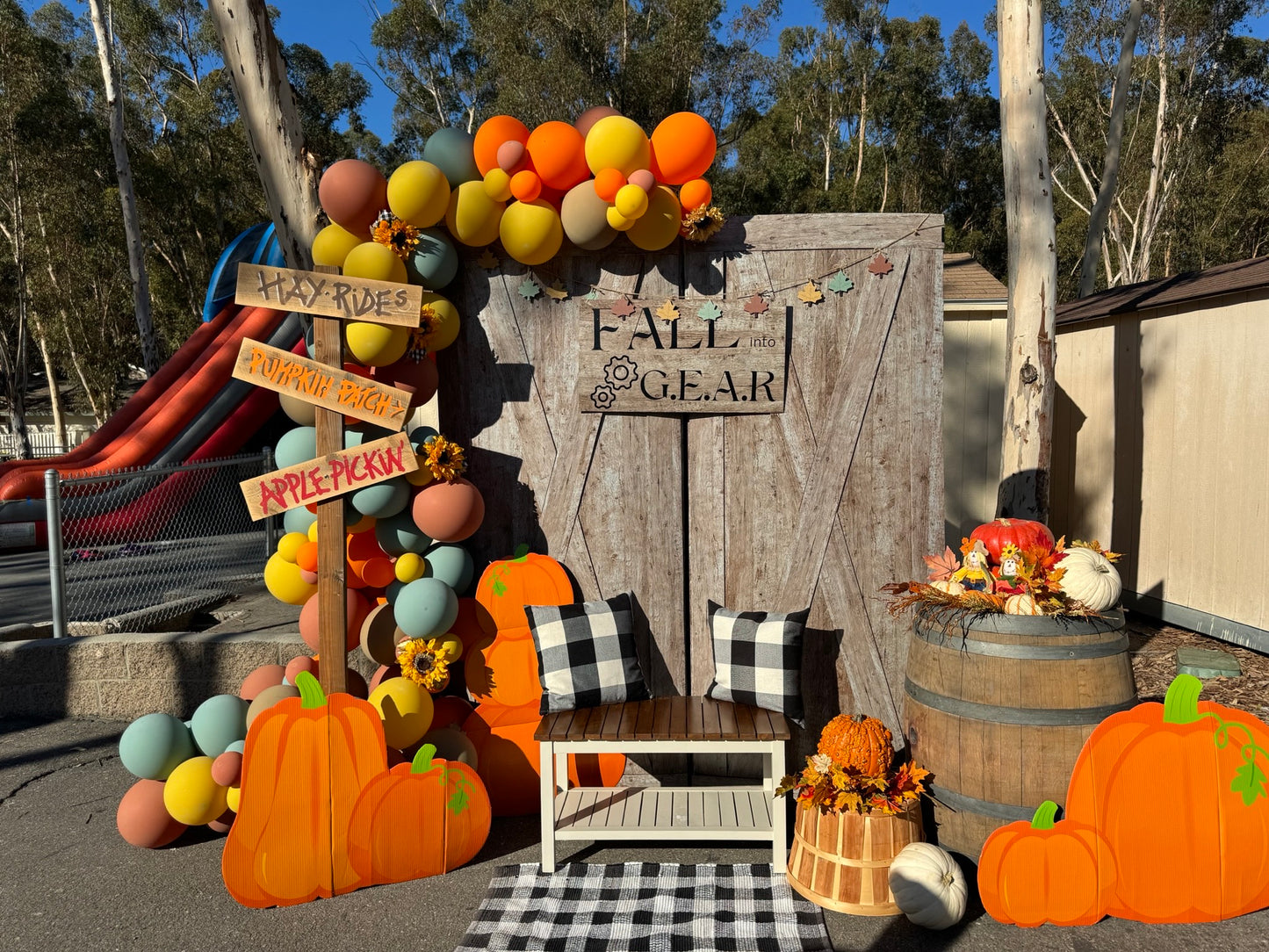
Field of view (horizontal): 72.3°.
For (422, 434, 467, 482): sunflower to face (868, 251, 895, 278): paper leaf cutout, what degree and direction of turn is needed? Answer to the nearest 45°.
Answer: approximately 90° to its left

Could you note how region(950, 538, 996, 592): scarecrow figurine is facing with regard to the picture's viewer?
facing the viewer

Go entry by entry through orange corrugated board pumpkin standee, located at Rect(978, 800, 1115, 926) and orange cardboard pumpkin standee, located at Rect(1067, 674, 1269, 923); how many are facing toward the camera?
2

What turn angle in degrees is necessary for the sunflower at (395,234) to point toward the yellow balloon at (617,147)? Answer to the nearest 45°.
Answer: approximately 90° to its left

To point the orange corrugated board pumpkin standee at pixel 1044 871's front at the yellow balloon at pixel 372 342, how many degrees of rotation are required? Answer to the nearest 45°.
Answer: approximately 90° to its right

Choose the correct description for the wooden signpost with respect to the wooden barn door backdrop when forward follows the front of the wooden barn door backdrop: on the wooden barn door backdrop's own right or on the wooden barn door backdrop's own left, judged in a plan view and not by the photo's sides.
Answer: on the wooden barn door backdrop's own right

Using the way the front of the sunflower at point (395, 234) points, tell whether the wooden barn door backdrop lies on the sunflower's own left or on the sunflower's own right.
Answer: on the sunflower's own left

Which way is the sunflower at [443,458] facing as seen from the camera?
toward the camera

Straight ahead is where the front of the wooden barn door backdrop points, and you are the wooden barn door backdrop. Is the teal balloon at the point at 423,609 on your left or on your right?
on your right

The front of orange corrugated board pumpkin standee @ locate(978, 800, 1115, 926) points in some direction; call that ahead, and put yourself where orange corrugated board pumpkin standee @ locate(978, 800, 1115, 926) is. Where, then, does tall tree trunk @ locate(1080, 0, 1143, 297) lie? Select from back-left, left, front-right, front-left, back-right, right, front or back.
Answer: back

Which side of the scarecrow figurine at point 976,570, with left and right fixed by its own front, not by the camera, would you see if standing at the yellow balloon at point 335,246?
right

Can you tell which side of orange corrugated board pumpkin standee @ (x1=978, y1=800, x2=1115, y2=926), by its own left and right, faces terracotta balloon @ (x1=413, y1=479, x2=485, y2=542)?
right

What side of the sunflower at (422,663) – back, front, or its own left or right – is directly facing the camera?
front

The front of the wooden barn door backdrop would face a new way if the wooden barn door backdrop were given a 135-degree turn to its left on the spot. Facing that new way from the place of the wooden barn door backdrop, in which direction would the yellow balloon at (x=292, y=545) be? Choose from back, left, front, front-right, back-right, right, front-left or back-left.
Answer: back-left

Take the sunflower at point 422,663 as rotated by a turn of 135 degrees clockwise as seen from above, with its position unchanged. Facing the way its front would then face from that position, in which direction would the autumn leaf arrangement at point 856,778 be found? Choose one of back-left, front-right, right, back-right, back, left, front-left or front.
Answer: back
